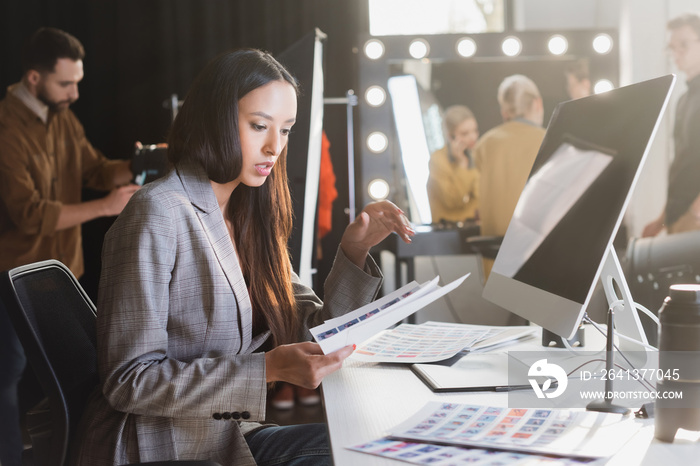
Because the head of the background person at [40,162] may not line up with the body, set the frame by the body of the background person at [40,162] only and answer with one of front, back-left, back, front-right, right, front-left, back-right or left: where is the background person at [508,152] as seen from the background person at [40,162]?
front-left

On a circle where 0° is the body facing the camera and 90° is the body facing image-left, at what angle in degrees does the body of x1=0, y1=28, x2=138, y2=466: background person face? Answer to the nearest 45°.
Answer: approximately 315°

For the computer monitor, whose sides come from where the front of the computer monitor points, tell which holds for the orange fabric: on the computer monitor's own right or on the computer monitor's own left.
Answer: on the computer monitor's own right

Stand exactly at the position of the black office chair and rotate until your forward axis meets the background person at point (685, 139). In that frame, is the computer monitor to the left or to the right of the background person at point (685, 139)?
right

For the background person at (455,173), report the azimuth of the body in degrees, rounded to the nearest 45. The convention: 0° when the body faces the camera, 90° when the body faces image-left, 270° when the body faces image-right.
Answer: approximately 315°

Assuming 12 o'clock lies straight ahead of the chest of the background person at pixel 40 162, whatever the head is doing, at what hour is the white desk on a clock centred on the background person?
The white desk is roughly at 1 o'clock from the background person.

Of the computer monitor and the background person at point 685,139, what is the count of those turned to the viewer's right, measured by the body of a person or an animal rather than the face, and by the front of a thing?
0

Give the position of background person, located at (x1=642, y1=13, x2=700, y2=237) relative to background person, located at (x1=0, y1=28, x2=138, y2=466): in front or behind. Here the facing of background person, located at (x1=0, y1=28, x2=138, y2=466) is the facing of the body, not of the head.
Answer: in front

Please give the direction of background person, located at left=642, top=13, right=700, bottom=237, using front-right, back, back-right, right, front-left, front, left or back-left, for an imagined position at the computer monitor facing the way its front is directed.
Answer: back-right
